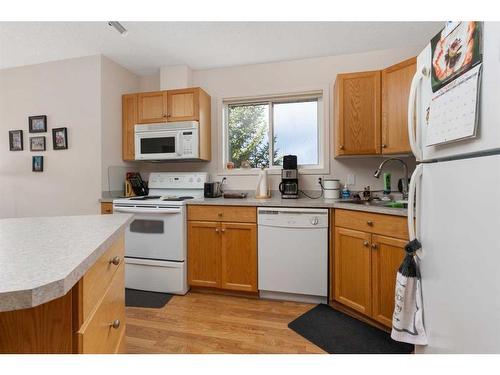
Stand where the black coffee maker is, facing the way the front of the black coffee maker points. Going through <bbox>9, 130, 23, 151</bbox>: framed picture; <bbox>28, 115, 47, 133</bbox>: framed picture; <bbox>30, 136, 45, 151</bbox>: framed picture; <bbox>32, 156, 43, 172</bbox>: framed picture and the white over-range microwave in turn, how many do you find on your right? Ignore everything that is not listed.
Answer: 5

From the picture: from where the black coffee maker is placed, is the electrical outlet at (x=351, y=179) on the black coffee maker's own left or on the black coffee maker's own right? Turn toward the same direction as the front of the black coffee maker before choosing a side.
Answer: on the black coffee maker's own left

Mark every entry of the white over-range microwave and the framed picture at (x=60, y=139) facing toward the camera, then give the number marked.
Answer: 2

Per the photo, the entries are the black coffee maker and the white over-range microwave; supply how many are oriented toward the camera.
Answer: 2

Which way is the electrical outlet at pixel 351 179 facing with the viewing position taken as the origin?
facing the viewer

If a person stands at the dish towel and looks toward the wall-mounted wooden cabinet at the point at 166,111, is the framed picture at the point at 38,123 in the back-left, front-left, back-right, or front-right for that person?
front-left

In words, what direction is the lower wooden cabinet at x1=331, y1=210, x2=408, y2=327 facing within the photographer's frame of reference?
facing the viewer and to the left of the viewer

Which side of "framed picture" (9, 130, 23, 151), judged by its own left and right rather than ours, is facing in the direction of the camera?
front

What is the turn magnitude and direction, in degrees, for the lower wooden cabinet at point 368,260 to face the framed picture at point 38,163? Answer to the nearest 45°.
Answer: approximately 45° to its right

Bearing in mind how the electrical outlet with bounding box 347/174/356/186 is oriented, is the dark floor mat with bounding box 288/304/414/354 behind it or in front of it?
in front

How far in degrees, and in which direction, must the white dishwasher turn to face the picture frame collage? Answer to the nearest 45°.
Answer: approximately 90° to its right

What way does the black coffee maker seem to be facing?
toward the camera
